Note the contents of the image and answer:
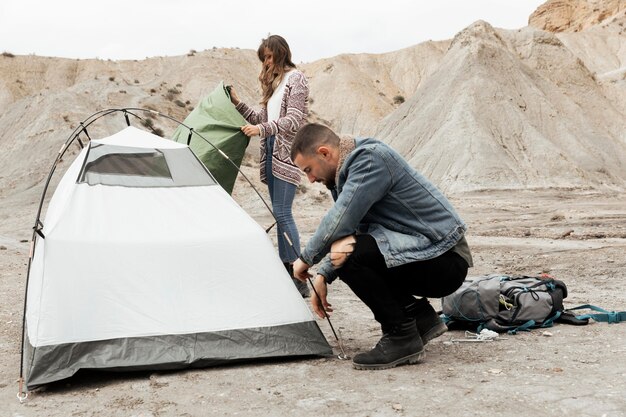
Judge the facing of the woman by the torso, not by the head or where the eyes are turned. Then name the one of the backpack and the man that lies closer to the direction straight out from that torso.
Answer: the man

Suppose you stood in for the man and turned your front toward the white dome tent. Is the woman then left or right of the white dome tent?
right

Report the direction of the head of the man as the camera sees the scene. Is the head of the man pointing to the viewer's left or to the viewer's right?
to the viewer's left

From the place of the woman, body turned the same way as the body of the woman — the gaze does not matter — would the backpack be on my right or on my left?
on my left

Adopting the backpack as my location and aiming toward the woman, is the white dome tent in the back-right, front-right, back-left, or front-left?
front-left

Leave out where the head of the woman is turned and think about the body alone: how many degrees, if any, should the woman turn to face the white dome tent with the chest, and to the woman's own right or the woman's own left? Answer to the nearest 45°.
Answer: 0° — they already face it

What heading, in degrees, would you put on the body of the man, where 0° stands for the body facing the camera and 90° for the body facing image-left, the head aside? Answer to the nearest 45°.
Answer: approximately 90°

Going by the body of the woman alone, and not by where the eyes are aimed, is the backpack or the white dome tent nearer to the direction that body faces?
the white dome tent

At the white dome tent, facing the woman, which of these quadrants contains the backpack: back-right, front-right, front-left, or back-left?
front-right

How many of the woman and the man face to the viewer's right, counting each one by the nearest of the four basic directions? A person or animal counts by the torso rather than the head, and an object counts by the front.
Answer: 0

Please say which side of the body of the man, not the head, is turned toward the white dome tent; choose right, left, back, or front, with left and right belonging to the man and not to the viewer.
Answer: front

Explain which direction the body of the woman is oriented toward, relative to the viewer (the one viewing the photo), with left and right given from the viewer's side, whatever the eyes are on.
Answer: facing the viewer and to the left of the viewer

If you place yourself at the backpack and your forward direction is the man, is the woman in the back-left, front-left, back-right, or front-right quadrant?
front-right
